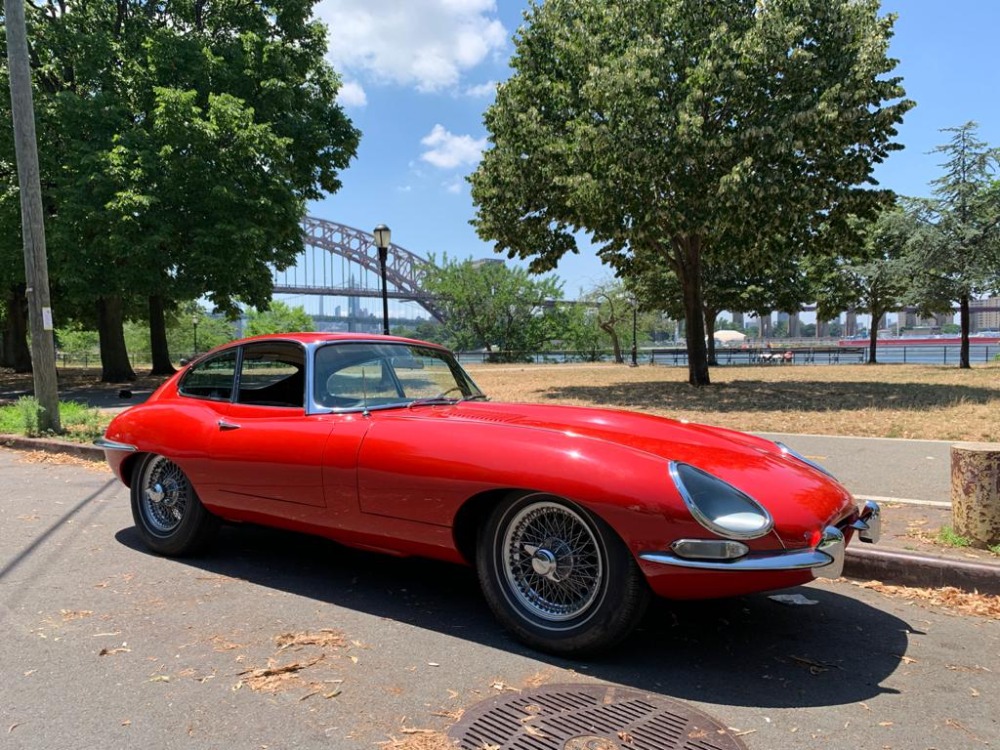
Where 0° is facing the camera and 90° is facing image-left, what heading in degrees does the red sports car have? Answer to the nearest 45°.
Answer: approximately 315°

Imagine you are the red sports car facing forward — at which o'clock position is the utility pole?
The utility pole is roughly at 6 o'clock from the red sports car.

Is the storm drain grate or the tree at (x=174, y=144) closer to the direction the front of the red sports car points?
the storm drain grate

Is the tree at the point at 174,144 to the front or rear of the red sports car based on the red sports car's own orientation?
to the rear

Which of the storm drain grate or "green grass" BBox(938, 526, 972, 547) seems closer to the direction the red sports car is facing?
the storm drain grate

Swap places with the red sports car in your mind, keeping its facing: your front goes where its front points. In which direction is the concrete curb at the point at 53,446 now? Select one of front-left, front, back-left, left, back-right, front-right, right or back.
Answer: back
